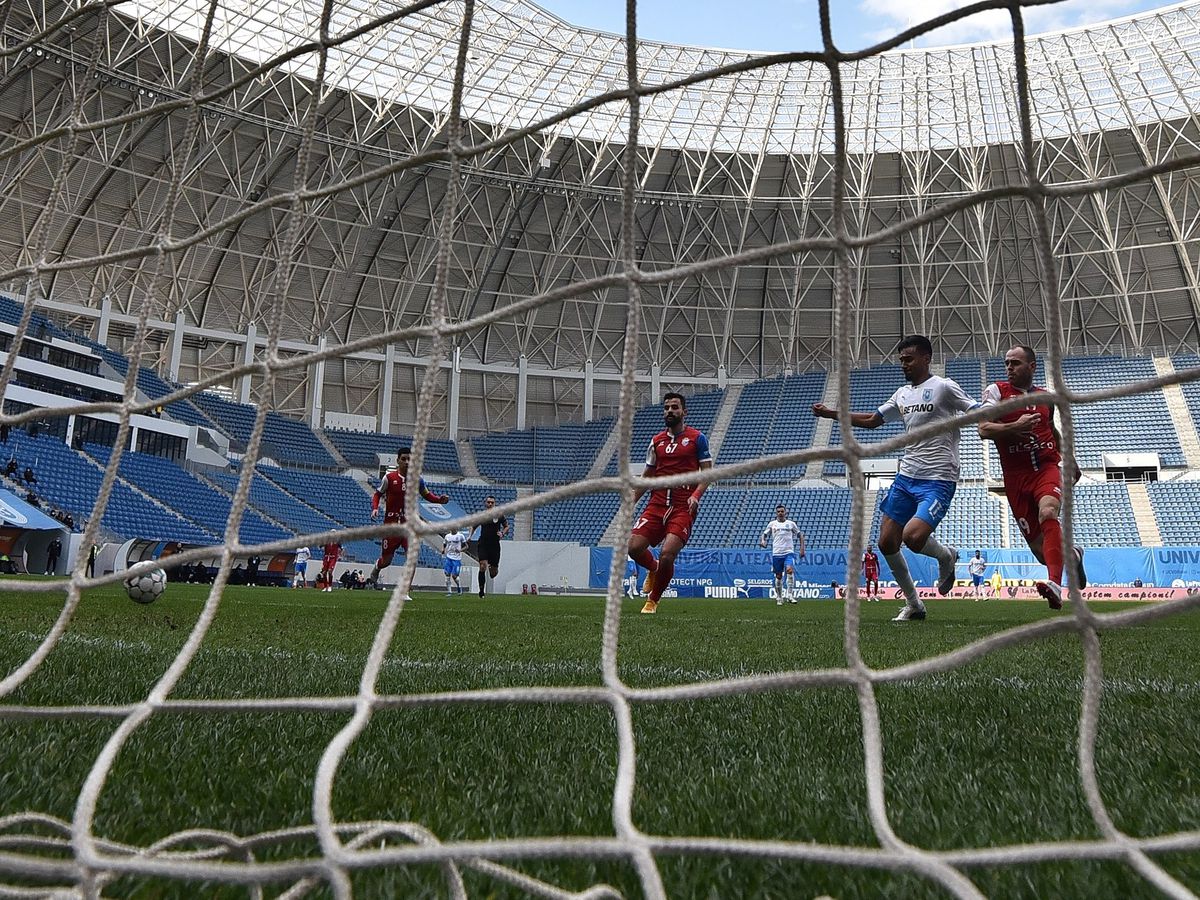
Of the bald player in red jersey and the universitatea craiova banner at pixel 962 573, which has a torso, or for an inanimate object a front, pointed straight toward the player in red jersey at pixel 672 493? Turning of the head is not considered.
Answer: the universitatea craiova banner

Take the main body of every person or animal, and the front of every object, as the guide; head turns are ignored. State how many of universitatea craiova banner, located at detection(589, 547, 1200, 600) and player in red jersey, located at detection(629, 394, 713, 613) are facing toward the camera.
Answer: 2

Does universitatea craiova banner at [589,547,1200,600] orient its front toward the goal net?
yes

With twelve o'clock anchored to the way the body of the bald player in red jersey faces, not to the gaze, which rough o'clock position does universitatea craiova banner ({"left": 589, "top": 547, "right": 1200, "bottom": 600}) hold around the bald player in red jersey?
The universitatea craiova banner is roughly at 6 o'clock from the bald player in red jersey.

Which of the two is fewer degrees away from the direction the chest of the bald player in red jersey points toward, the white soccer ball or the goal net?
the goal net

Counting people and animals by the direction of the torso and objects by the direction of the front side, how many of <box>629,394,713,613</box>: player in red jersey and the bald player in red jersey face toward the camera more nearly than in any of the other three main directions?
2

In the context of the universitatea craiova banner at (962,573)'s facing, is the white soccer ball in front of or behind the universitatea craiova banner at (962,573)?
in front

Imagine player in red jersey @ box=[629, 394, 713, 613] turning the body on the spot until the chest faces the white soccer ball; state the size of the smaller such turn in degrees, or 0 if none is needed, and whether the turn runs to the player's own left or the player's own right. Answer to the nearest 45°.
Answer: approximately 90° to the player's own right

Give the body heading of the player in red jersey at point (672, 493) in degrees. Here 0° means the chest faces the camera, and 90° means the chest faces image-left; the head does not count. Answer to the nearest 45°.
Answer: approximately 0°

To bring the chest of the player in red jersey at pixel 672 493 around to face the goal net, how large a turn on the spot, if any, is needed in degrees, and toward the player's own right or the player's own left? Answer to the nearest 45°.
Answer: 0° — they already face it

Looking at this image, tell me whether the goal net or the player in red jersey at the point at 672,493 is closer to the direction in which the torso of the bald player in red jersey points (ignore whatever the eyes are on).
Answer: the goal net

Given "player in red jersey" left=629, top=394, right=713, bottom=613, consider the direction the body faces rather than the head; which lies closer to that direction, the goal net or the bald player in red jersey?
the goal net
